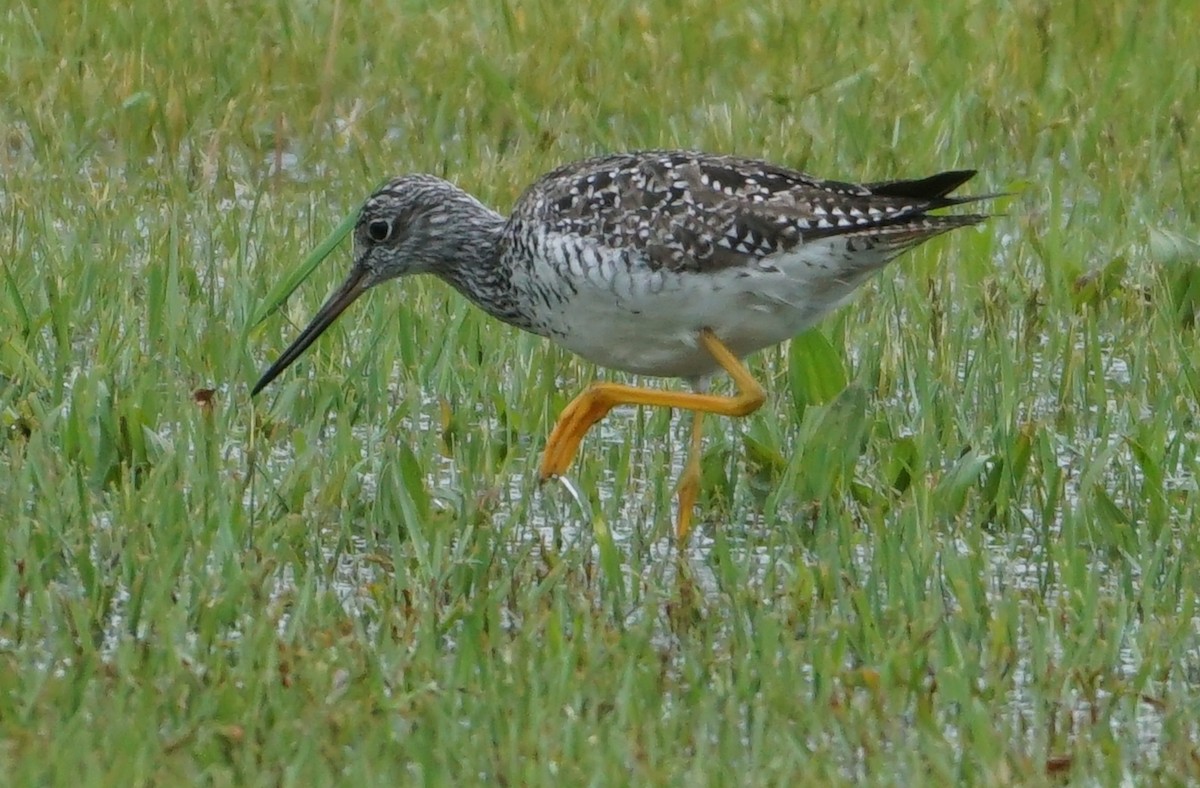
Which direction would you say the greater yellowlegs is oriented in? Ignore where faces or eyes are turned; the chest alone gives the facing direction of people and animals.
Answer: to the viewer's left
